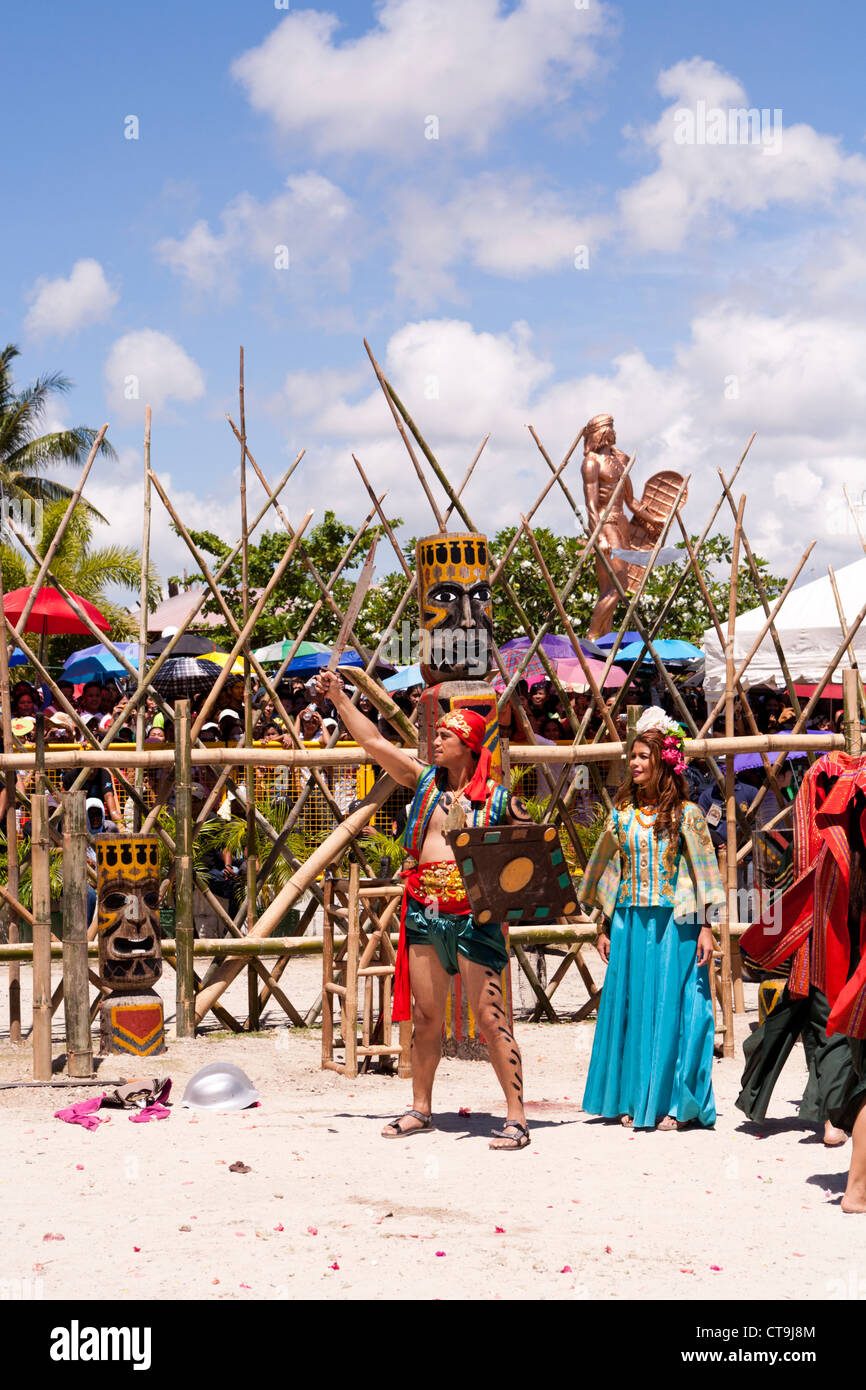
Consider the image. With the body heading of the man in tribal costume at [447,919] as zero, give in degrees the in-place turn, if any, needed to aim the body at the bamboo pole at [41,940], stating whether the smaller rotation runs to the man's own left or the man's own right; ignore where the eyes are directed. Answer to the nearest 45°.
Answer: approximately 90° to the man's own right

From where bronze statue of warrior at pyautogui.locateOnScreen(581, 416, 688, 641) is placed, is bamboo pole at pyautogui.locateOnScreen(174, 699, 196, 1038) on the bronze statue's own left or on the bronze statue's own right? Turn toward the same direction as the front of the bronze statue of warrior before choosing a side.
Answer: on the bronze statue's own right

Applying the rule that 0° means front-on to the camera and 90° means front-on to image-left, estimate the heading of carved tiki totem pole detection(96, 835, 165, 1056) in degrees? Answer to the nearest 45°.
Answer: approximately 0°

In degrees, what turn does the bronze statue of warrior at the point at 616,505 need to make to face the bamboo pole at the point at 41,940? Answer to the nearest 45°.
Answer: approximately 45° to its right

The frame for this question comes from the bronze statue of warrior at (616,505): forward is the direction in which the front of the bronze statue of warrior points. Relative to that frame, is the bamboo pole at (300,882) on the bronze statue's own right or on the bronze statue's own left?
on the bronze statue's own right

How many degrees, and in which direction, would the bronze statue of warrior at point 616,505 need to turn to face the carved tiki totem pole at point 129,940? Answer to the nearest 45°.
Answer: approximately 45° to its right

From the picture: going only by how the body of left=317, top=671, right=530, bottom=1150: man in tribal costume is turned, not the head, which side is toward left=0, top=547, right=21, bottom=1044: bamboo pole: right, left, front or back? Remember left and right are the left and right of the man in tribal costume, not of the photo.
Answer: right

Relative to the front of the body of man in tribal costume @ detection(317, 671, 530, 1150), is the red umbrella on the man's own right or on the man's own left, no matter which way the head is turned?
on the man's own right

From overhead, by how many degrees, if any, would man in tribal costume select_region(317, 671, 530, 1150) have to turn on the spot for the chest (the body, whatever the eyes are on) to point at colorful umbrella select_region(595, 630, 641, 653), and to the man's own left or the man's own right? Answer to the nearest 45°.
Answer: approximately 135° to the man's own right

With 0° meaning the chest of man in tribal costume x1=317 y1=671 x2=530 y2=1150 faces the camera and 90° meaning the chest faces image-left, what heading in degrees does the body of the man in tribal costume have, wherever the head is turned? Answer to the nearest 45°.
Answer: approximately 45°
